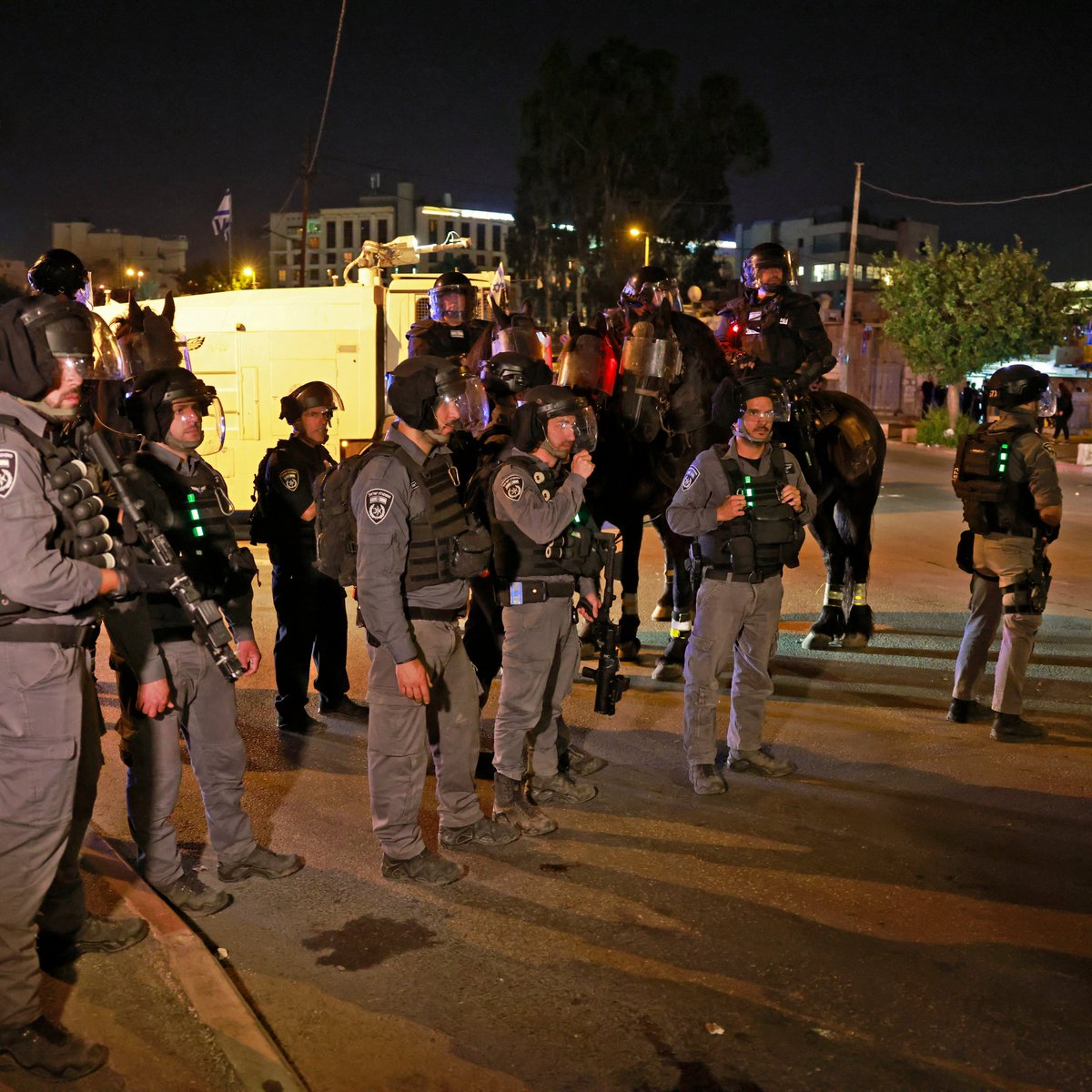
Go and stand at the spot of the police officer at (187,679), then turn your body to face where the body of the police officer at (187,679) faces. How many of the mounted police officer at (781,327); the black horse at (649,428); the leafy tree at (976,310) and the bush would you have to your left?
4

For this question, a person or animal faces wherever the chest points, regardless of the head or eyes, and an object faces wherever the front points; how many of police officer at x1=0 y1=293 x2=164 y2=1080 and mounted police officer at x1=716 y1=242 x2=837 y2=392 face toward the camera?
1

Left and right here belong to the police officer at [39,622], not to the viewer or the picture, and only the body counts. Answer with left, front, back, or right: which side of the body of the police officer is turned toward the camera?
right

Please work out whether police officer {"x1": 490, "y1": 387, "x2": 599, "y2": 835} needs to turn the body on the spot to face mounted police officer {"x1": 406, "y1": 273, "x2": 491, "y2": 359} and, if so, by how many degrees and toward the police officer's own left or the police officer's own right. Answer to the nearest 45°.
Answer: approximately 135° to the police officer's own left

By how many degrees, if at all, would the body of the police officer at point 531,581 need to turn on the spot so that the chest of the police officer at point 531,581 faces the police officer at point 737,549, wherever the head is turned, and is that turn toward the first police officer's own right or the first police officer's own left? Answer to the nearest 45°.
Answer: approximately 90° to the first police officer's own left

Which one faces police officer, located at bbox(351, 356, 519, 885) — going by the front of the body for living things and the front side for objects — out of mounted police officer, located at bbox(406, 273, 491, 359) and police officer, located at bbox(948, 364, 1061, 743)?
the mounted police officer

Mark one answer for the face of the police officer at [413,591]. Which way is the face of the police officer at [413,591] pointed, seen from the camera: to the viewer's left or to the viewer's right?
to the viewer's right

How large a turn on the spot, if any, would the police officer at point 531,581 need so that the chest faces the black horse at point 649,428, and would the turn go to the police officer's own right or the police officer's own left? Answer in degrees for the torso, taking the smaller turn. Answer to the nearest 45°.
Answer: approximately 135° to the police officer's own left
